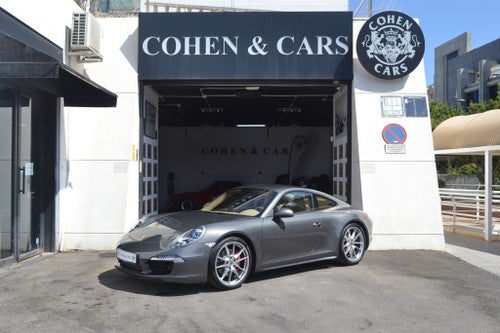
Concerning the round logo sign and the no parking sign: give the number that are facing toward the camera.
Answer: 2

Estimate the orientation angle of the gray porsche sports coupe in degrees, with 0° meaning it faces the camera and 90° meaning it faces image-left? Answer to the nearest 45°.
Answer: approximately 45°

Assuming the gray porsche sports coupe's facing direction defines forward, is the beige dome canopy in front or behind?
behind

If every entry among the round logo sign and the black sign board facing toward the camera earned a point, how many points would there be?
2

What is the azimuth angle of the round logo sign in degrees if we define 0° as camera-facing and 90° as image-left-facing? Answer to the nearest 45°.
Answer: approximately 0°

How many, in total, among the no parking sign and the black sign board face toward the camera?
2

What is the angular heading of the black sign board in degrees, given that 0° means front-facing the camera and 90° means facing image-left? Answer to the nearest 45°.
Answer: approximately 0°
